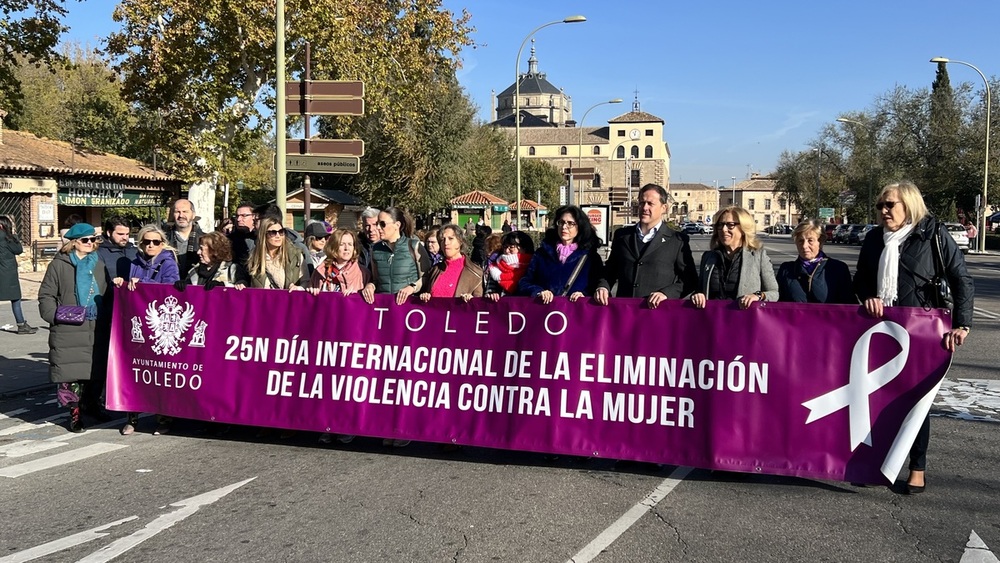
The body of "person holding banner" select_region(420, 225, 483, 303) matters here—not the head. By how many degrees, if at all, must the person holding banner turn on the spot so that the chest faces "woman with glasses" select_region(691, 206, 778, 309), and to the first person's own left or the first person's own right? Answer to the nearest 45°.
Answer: approximately 45° to the first person's own left

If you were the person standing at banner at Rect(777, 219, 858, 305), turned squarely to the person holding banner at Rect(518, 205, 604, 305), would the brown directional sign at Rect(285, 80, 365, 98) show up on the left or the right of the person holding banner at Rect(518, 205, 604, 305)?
right

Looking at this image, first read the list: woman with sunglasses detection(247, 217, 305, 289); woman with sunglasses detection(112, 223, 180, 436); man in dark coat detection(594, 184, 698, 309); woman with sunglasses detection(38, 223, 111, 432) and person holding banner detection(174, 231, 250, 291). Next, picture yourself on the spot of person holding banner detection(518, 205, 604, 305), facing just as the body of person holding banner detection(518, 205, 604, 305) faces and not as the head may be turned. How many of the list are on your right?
4

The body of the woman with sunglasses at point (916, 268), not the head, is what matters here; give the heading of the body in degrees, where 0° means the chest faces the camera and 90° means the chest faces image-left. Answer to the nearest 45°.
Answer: approximately 45°

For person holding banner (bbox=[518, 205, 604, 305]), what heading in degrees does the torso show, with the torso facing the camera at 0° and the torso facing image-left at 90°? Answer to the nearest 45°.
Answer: approximately 0°

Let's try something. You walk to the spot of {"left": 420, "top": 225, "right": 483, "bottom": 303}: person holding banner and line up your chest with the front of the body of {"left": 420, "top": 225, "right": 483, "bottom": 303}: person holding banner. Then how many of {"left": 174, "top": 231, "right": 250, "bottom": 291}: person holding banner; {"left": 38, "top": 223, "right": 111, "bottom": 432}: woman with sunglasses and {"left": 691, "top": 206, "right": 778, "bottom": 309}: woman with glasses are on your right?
2

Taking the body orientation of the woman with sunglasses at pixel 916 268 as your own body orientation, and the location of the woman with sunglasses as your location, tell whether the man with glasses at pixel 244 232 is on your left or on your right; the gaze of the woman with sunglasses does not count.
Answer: on your right

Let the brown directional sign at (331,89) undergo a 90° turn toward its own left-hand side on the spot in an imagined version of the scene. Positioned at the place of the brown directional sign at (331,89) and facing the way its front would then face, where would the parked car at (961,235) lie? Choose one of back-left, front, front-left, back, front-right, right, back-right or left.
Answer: front-left

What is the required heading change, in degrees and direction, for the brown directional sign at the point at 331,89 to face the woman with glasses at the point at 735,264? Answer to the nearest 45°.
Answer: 0° — it already faces them

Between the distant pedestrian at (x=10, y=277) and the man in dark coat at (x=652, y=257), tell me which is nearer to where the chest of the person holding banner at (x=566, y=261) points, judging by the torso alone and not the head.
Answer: the man in dark coat

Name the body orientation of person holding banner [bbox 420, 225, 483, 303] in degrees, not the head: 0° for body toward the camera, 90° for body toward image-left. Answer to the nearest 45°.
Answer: approximately 0°

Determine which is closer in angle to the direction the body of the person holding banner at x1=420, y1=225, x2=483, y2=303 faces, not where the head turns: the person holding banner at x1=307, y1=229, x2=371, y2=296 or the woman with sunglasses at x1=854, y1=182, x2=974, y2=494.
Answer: the woman with sunglasses

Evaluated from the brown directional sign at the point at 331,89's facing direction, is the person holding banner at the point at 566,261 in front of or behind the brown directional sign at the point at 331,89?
in front
